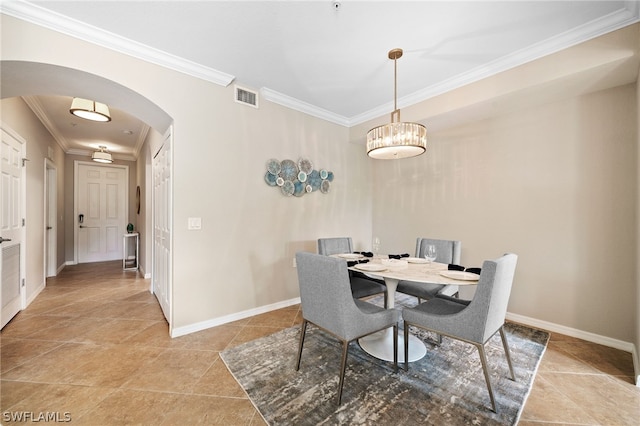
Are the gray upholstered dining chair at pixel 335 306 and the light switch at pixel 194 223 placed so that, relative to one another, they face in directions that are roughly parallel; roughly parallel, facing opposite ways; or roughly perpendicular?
roughly perpendicular

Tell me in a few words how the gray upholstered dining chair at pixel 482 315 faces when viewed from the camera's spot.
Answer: facing away from the viewer and to the left of the viewer

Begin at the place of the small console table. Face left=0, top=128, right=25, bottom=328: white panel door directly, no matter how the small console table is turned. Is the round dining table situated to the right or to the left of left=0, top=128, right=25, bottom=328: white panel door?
left

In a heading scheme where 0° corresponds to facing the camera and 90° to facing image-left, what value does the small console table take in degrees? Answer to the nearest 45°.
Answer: approximately 90°

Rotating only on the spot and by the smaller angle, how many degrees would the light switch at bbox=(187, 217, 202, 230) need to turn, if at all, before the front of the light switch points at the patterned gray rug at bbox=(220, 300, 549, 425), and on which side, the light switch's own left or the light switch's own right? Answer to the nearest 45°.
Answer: approximately 45° to the light switch's own left

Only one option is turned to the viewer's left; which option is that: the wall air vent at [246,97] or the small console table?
the small console table

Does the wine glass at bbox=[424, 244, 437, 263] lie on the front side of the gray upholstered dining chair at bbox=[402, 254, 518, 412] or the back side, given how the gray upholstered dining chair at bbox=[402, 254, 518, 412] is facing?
on the front side

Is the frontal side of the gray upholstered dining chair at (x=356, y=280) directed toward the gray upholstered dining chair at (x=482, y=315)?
yes

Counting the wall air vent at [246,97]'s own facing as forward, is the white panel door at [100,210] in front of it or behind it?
behind

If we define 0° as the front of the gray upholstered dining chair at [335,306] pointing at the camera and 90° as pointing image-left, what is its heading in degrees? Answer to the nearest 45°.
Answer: approximately 225°
